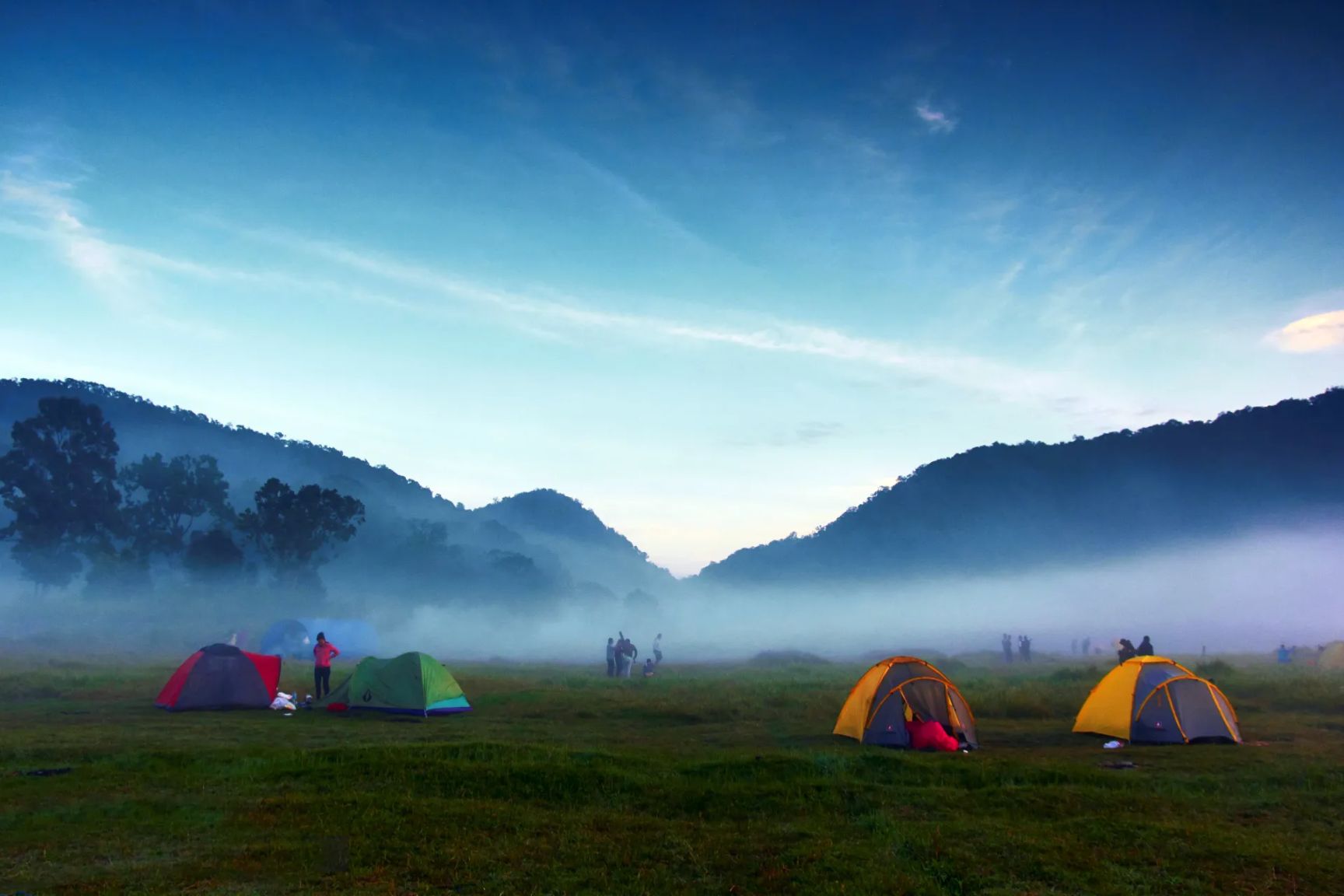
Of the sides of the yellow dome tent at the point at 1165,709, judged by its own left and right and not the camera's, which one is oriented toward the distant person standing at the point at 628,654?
back

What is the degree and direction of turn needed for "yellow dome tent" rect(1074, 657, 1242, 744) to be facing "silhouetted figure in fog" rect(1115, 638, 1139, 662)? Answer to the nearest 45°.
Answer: approximately 135° to its left

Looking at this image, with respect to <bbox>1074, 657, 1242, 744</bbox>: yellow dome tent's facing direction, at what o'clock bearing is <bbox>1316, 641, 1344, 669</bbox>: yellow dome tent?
<bbox>1316, 641, 1344, 669</bbox>: yellow dome tent is roughly at 8 o'clock from <bbox>1074, 657, 1242, 744</bbox>: yellow dome tent.

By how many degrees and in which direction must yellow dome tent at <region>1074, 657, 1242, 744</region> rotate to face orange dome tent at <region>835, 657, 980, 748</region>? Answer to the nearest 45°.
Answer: approximately 90° to its right
